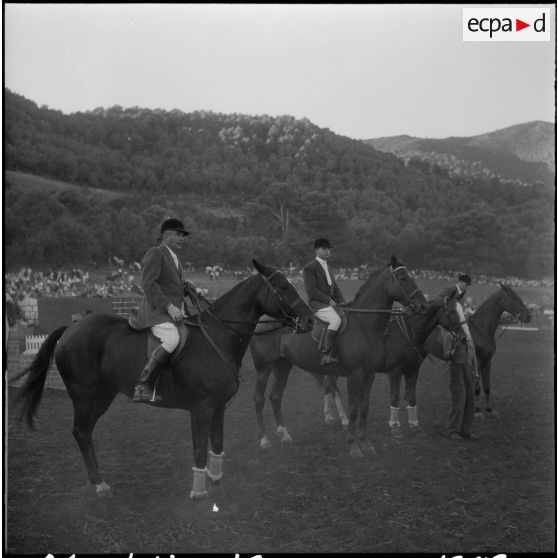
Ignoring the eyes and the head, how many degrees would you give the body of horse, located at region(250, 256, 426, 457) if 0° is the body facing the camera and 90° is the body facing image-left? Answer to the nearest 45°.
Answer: approximately 315°

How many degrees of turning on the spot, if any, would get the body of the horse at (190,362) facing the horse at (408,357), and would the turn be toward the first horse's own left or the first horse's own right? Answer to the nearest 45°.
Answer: approximately 45° to the first horse's own left

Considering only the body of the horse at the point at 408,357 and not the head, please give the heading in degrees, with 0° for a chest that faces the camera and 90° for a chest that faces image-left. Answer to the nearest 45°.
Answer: approximately 315°

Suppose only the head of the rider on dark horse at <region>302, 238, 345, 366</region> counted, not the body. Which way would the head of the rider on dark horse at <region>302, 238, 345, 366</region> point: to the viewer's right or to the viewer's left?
to the viewer's right

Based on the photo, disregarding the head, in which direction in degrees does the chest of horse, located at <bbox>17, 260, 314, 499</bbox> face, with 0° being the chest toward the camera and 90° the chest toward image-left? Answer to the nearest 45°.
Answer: approximately 270°

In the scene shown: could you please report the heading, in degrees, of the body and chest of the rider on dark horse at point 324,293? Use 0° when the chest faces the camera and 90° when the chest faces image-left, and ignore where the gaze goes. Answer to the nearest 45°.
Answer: approximately 315°
